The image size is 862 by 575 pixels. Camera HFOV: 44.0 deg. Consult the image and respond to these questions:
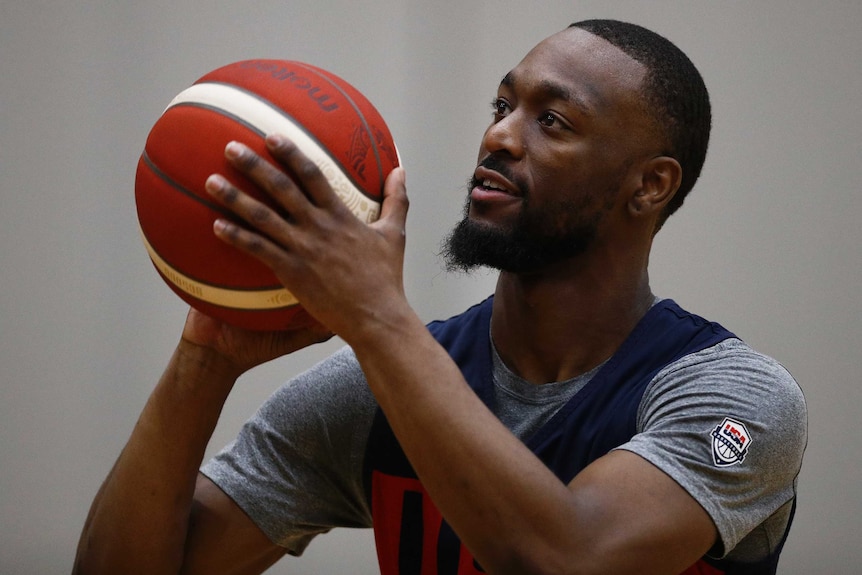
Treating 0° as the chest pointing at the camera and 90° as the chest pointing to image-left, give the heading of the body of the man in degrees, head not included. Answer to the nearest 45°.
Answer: approximately 45°

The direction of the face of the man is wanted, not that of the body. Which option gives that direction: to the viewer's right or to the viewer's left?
to the viewer's left
